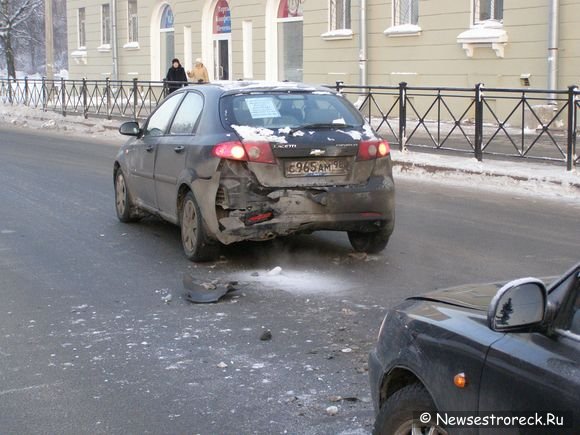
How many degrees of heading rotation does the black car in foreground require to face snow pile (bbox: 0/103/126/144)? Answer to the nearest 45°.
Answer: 0° — it already faces it

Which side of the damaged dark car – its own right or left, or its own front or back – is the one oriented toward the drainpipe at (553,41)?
right

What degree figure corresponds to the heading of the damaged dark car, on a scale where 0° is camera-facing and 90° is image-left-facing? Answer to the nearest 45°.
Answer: approximately 135°

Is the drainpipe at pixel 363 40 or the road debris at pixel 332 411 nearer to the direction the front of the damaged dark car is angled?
the drainpipe

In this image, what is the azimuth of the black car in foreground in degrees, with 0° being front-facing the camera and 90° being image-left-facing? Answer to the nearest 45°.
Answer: approximately 135°

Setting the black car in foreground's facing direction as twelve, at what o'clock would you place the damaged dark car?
The damaged dark car is roughly at 1 o'clock from the black car in foreground.
